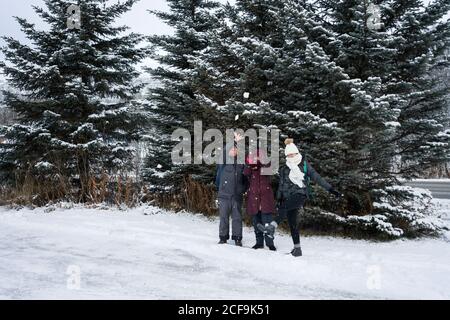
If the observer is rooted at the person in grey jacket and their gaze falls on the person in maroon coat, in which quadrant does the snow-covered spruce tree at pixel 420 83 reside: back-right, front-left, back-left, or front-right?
front-left

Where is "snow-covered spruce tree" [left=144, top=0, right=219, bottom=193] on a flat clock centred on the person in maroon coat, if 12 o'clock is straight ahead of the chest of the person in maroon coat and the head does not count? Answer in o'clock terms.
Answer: The snow-covered spruce tree is roughly at 5 o'clock from the person in maroon coat.

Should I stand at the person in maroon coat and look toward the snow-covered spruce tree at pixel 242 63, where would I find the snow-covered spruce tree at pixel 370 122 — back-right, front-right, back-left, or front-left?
front-right

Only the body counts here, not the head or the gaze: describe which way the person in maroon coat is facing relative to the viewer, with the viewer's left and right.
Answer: facing the viewer

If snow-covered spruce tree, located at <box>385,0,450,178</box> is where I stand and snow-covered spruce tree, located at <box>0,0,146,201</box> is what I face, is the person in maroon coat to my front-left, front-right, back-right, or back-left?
front-left

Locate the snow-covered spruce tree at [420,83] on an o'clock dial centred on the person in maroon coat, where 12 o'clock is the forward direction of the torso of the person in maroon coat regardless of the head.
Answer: The snow-covered spruce tree is roughly at 8 o'clock from the person in maroon coat.

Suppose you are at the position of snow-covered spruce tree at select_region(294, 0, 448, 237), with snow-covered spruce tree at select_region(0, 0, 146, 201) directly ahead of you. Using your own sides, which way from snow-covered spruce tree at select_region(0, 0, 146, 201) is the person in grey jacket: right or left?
left

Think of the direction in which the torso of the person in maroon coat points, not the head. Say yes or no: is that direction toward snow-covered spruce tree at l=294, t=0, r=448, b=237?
no

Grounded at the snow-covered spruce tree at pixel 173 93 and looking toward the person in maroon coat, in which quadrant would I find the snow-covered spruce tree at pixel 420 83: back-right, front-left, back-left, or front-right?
front-left

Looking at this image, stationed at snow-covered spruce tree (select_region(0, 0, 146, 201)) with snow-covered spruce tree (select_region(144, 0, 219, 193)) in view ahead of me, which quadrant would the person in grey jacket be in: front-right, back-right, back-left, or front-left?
front-right

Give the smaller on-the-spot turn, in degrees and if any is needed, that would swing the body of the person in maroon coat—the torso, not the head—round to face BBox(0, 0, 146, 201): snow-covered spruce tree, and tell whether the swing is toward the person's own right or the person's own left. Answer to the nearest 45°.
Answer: approximately 135° to the person's own right

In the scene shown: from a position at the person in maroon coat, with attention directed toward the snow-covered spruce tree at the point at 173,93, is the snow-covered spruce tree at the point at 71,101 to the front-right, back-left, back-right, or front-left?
front-left
